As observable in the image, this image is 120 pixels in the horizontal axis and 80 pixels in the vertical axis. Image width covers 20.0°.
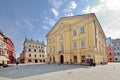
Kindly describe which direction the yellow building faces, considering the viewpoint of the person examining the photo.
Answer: facing the viewer and to the left of the viewer
